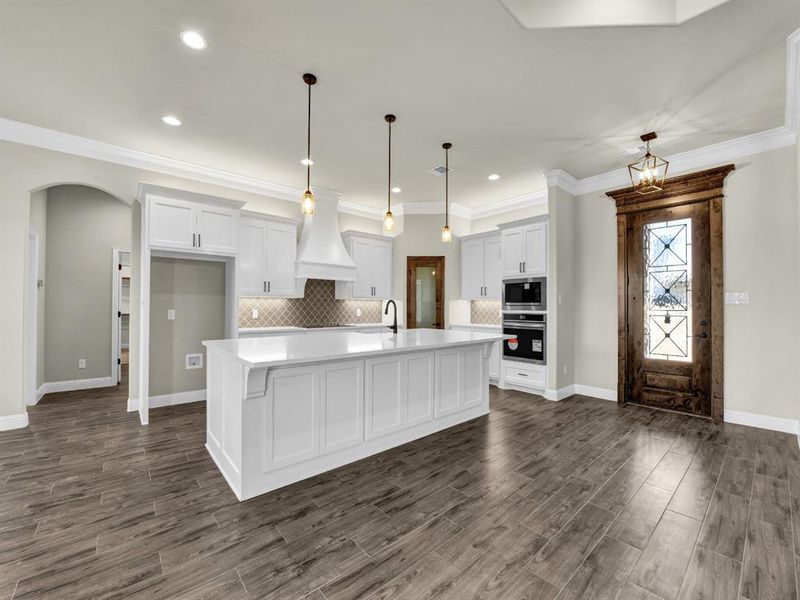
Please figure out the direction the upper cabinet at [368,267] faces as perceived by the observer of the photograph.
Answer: facing the viewer and to the right of the viewer

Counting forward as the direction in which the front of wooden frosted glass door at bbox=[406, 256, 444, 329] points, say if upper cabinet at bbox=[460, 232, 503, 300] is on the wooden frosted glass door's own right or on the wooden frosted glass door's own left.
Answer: on the wooden frosted glass door's own left

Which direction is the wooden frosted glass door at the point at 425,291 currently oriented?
toward the camera

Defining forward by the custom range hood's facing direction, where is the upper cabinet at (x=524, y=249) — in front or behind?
in front

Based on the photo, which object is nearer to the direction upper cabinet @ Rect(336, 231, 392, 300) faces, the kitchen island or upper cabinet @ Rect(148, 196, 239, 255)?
the kitchen island

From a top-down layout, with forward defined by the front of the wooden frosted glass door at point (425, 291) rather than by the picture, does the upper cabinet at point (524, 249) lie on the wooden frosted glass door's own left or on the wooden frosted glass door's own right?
on the wooden frosted glass door's own left

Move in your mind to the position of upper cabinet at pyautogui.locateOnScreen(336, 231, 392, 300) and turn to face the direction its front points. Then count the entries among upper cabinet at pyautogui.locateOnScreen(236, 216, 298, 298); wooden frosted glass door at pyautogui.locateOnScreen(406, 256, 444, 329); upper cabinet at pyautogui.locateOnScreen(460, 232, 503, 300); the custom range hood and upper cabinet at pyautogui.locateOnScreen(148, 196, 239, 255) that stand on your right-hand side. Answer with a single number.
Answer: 3

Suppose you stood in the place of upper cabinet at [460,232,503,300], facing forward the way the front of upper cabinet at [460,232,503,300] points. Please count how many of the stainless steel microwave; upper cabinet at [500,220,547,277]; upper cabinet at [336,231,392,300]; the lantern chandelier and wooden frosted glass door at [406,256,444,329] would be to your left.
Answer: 3

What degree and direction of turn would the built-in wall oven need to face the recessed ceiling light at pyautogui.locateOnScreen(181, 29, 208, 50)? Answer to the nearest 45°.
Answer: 0° — it already faces it

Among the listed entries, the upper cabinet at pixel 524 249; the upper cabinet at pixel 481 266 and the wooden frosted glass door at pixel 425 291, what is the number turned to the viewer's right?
0

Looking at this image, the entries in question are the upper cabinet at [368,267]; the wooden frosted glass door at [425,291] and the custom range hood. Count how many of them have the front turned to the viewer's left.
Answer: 0

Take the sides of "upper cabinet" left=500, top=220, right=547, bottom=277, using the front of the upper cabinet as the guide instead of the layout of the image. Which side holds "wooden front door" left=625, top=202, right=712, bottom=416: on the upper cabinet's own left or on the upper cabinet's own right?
on the upper cabinet's own left

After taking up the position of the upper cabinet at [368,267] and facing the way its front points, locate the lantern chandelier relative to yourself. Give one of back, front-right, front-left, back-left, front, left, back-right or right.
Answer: front

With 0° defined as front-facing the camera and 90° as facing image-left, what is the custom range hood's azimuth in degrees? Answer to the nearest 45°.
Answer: approximately 315°
